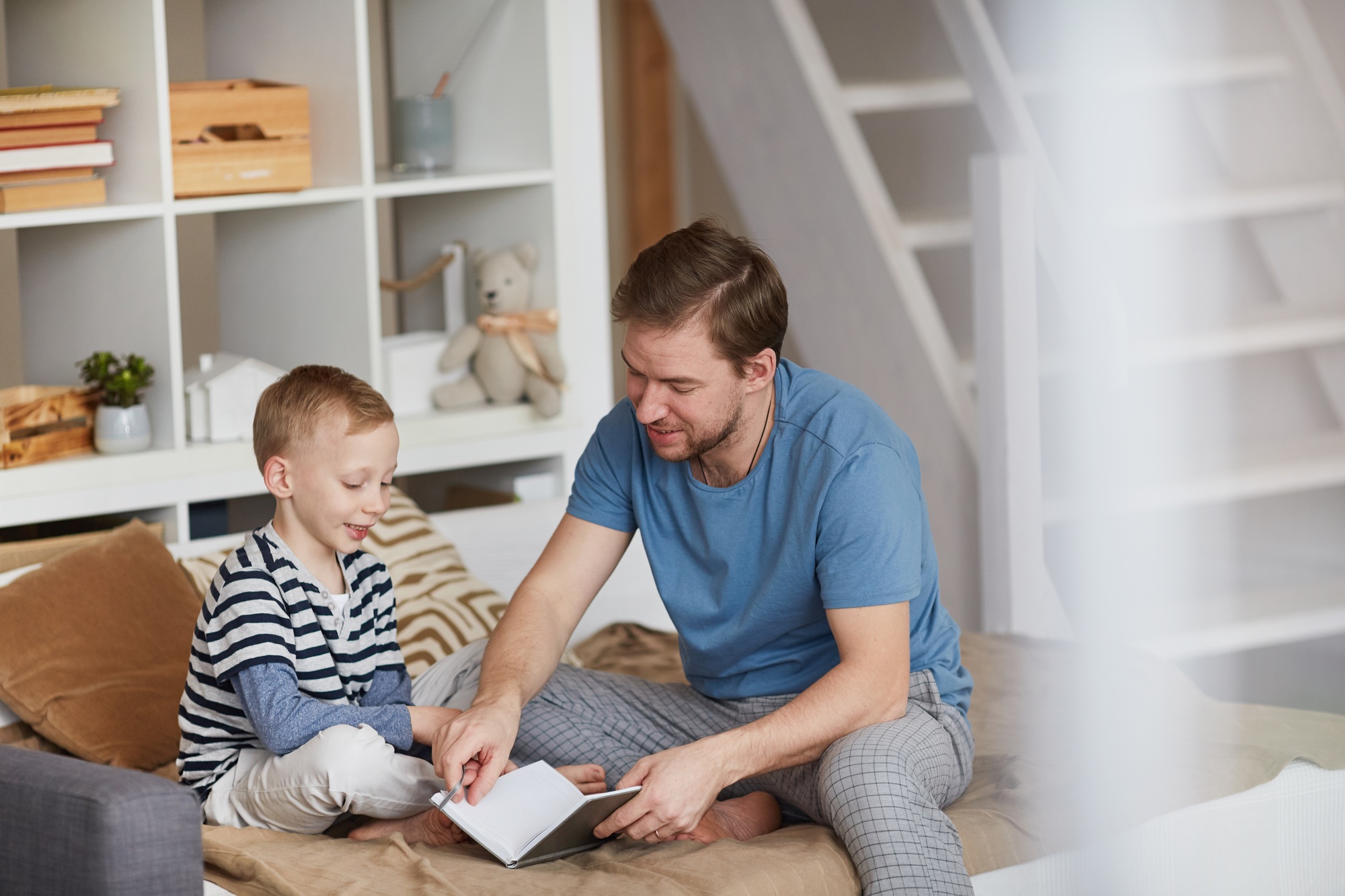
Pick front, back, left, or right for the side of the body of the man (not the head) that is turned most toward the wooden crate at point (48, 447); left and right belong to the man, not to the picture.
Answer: right

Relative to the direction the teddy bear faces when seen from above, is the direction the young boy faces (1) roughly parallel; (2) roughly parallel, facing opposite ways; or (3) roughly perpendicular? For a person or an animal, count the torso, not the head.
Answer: roughly perpendicular

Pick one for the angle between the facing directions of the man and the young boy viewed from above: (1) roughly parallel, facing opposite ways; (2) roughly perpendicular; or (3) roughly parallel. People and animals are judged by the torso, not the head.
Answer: roughly perpendicular

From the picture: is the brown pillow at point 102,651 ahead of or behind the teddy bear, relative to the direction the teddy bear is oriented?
ahead

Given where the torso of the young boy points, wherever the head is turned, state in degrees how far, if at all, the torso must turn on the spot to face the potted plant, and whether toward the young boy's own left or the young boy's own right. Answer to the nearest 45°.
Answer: approximately 135° to the young boy's own left

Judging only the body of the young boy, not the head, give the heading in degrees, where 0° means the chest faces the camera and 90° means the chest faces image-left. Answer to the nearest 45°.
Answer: approximately 315°

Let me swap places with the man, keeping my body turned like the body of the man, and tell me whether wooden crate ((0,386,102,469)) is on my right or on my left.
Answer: on my right

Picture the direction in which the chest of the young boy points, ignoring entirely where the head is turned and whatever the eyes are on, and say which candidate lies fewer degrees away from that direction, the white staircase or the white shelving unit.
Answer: the white staircase

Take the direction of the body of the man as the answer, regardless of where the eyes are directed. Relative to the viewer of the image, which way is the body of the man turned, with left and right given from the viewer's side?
facing the viewer and to the left of the viewer

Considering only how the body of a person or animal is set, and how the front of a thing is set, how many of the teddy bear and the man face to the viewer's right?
0
